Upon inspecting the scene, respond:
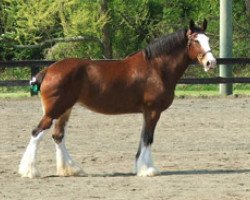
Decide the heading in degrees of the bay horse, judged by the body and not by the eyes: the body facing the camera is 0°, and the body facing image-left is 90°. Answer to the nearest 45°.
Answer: approximately 270°
